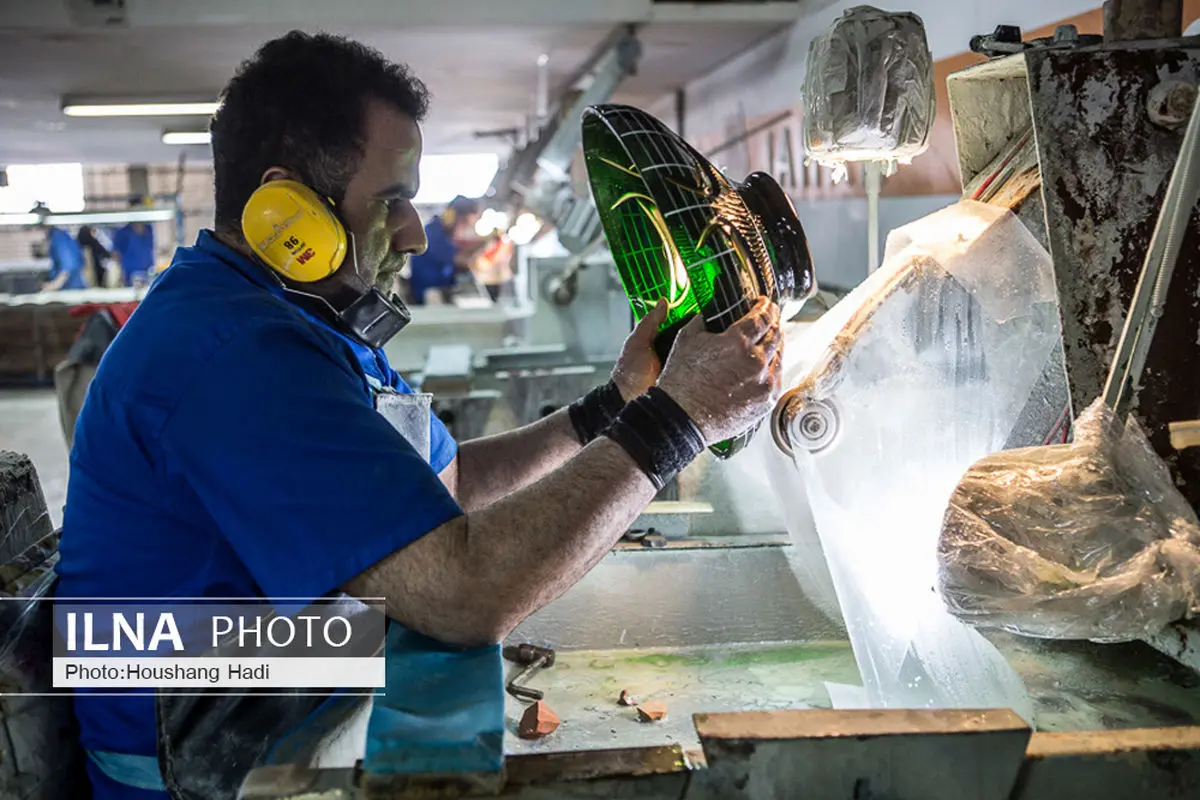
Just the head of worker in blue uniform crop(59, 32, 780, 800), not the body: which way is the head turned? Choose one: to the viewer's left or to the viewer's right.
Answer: to the viewer's right

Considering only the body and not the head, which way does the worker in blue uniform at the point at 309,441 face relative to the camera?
to the viewer's right

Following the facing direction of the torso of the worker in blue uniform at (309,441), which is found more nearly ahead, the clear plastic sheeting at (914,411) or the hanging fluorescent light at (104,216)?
the clear plastic sheeting

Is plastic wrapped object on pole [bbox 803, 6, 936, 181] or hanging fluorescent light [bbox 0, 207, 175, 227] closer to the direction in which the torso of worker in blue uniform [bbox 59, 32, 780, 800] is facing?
the plastic wrapped object on pole

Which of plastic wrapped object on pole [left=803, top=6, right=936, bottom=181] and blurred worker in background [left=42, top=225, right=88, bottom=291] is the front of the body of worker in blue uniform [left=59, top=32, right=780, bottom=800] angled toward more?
the plastic wrapped object on pole
